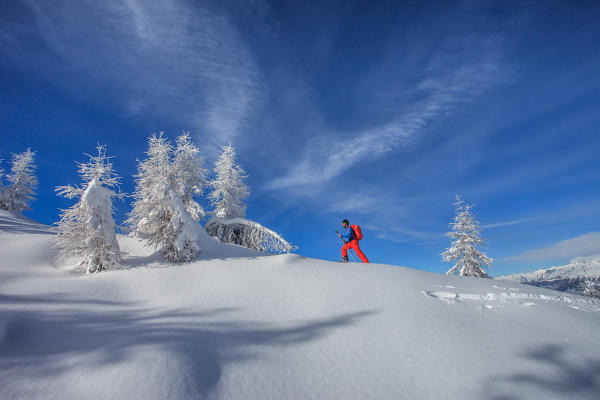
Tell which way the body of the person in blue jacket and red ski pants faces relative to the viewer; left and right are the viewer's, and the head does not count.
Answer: facing to the left of the viewer

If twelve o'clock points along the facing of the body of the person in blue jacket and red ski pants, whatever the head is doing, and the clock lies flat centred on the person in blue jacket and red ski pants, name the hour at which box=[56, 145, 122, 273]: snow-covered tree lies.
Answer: The snow-covered tree is roughly at 11 o'clock from the person in blue jacket and red ski pants.

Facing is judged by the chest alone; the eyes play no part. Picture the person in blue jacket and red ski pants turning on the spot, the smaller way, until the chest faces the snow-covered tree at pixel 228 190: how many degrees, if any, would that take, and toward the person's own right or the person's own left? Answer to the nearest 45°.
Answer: approximately 45° to the person's own right

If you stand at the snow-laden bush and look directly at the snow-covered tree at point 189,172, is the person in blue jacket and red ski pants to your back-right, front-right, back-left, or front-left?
back-left

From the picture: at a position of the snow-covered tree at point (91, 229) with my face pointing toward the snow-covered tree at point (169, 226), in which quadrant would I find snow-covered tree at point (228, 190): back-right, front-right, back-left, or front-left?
front-left

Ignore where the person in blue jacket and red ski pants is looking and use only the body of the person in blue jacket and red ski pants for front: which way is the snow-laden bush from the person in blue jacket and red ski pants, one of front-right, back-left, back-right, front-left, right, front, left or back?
front-right

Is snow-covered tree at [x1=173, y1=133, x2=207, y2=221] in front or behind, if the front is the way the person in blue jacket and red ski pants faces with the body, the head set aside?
in front

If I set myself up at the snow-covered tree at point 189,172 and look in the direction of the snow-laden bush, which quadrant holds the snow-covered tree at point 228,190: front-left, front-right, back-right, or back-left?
front-left

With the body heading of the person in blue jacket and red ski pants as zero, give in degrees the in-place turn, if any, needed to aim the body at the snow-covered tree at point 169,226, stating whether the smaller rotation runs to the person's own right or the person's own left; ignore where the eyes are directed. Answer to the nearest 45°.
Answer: approximately 45° to the person's own left
